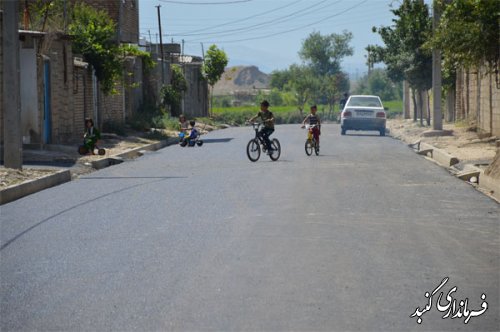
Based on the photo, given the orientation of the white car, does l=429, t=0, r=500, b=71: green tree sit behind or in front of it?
behind

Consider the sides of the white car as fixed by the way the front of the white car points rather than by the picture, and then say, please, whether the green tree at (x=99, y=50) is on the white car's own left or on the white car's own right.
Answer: on the white car's own left

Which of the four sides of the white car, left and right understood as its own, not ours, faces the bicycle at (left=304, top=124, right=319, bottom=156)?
back

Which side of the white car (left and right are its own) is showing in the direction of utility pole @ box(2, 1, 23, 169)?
back

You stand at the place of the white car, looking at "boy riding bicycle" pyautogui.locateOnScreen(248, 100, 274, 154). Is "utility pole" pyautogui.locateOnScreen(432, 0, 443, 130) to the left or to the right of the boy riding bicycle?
left

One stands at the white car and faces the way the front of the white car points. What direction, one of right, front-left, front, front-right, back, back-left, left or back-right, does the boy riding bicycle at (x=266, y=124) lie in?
back

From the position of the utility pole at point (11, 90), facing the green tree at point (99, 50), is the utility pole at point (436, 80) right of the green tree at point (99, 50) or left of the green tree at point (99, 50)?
right

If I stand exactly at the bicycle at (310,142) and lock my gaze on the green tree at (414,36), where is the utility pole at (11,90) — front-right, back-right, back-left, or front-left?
back-left

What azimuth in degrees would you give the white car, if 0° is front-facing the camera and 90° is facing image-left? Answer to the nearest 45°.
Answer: approximately 180°
